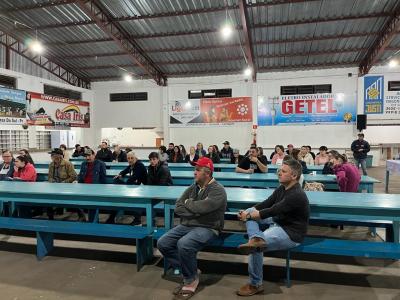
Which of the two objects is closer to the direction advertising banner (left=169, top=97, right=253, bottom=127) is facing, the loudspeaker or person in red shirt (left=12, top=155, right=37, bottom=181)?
the person in red shirt

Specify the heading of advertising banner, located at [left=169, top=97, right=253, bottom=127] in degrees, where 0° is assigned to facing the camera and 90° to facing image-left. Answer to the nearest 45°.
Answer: approximately 0°

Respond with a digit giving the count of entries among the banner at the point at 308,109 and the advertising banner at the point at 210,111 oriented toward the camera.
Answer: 2

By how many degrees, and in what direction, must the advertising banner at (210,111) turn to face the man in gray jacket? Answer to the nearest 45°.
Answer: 0° — it already faces them

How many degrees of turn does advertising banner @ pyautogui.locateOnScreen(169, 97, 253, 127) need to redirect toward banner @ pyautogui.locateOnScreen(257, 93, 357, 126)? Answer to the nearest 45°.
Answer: approximately 90° to its left

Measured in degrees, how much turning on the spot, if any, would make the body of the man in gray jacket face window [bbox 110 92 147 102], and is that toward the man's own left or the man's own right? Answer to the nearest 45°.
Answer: approximately 135° to the man's own right

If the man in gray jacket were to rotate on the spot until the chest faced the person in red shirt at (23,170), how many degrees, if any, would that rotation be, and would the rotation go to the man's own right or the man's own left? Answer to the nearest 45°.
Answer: approximately 90° to the man's own right

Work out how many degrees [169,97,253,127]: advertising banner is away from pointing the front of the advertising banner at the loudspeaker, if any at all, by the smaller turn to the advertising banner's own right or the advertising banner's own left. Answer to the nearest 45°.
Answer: approximately 90° to the advertising banner's own left

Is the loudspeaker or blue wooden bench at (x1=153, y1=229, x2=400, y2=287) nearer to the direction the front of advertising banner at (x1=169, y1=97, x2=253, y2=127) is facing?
the blue wooden bench

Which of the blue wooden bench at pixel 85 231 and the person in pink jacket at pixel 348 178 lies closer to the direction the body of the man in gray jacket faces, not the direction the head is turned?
the blue wooden bench

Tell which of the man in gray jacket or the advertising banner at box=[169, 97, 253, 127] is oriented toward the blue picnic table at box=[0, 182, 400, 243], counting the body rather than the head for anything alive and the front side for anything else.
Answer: the advertising banner
